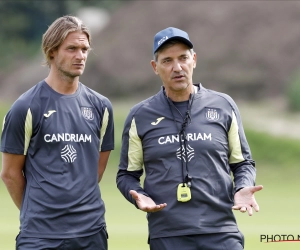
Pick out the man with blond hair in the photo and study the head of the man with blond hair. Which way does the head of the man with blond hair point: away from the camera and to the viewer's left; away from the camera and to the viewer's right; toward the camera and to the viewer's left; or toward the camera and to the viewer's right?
toward the camera and to the viewer's right

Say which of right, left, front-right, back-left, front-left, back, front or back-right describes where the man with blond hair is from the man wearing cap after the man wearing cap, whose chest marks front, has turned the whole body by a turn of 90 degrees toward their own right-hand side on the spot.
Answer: front

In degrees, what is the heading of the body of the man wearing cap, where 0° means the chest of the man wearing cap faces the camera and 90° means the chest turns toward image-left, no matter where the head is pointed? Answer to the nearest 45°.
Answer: approximately 0°
